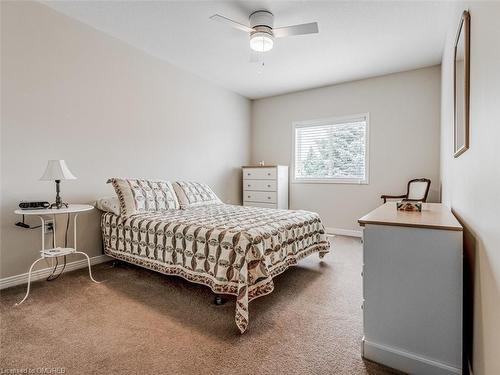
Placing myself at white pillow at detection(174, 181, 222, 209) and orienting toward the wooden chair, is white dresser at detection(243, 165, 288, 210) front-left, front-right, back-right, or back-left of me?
front-left

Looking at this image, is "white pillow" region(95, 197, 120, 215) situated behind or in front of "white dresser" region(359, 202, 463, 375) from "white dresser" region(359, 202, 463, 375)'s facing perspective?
in front

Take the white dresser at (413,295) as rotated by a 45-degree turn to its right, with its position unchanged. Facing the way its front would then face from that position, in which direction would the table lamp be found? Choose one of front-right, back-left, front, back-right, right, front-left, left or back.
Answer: front-left

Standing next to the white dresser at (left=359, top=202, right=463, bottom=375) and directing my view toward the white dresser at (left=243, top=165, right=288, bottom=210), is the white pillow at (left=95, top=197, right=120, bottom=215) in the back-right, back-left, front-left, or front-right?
front-left

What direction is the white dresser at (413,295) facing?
to the viewer's left

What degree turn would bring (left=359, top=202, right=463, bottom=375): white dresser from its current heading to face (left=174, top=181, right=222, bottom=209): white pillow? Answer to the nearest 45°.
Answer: approximately 45° to its right

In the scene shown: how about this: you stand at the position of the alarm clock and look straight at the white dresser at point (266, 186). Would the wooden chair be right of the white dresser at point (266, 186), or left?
right

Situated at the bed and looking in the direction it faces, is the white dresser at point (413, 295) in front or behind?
in front

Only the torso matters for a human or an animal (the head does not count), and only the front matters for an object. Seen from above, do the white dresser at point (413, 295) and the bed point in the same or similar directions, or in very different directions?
very different directions

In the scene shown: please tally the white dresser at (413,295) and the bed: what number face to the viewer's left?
1

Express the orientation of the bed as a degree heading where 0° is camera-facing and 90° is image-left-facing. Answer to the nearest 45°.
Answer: approximately 315°

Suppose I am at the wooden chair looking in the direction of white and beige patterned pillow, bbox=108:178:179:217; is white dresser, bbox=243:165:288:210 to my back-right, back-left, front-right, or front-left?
front-right

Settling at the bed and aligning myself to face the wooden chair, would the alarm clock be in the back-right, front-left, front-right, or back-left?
back-left
